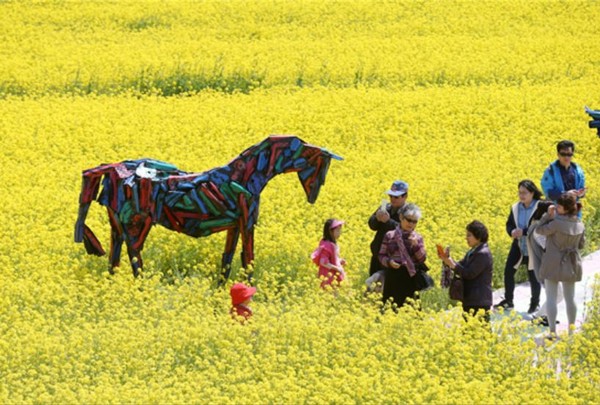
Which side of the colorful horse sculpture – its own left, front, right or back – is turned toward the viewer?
right

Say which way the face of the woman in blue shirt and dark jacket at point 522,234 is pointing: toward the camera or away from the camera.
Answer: toward the camera

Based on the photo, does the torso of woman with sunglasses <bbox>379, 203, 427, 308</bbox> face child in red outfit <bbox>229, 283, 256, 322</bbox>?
no

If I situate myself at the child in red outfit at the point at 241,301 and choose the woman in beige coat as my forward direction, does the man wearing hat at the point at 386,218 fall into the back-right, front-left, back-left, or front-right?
front-left

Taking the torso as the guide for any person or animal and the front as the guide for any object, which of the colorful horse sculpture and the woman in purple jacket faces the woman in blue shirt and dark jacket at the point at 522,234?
the colorful horse sculpture

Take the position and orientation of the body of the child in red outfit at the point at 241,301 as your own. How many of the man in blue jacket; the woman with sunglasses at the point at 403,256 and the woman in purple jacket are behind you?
0

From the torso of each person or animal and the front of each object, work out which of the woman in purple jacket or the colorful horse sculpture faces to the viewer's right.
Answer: the colorful horse sculpture

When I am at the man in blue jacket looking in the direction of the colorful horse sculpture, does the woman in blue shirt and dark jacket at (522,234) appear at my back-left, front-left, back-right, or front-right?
front-left

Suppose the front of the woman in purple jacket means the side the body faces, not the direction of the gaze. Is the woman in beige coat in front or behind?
behind

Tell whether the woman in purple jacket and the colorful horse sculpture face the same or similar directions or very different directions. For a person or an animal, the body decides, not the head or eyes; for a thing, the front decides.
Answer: very different directions

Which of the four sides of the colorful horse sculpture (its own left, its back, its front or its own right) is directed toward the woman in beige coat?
front

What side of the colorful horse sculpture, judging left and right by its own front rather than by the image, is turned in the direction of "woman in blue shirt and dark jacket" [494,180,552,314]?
front

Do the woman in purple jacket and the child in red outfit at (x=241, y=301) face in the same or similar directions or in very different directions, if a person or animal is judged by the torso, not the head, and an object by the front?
very different directions

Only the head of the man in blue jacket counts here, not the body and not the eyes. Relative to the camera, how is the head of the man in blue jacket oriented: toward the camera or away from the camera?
toward the camera

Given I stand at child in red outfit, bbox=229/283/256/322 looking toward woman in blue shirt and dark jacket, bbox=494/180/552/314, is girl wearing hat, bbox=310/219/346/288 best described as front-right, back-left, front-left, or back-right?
front-left
